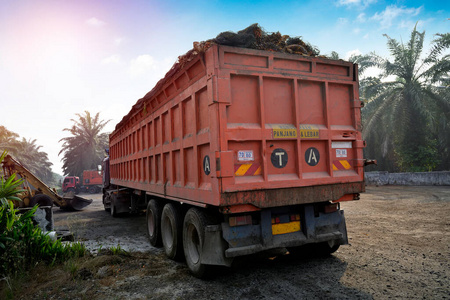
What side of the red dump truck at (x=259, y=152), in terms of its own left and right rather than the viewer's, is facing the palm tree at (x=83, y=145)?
front

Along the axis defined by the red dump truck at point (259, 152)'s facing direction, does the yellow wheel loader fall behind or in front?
in front

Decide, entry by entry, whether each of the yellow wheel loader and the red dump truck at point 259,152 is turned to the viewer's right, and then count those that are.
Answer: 1

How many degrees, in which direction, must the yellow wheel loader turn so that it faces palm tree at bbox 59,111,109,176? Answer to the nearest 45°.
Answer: approximately 90° to its left

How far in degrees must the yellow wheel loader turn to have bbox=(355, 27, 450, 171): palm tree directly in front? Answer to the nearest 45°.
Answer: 0° — it already faces it

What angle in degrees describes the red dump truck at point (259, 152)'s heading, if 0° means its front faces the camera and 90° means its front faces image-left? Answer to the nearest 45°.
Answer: approximately 135°

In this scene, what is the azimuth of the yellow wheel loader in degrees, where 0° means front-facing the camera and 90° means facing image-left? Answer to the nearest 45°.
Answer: approximately 270°

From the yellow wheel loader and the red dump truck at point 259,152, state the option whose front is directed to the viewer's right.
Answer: the yellow wheel loader
